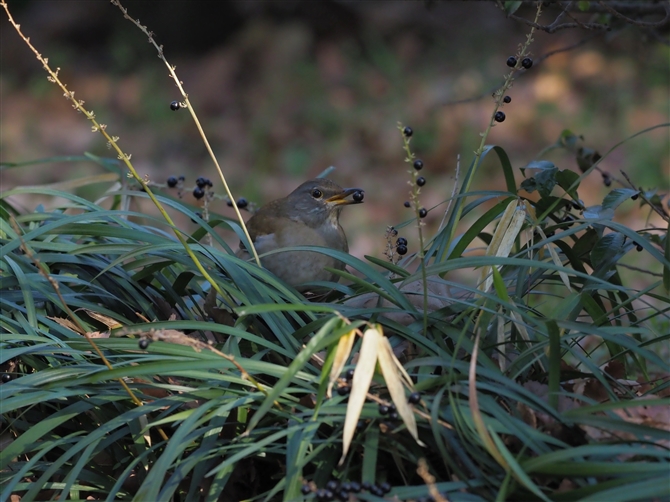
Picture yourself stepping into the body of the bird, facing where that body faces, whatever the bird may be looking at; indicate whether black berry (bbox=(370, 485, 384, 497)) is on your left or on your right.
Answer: on your right

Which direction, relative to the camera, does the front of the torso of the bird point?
to the viewer's right
